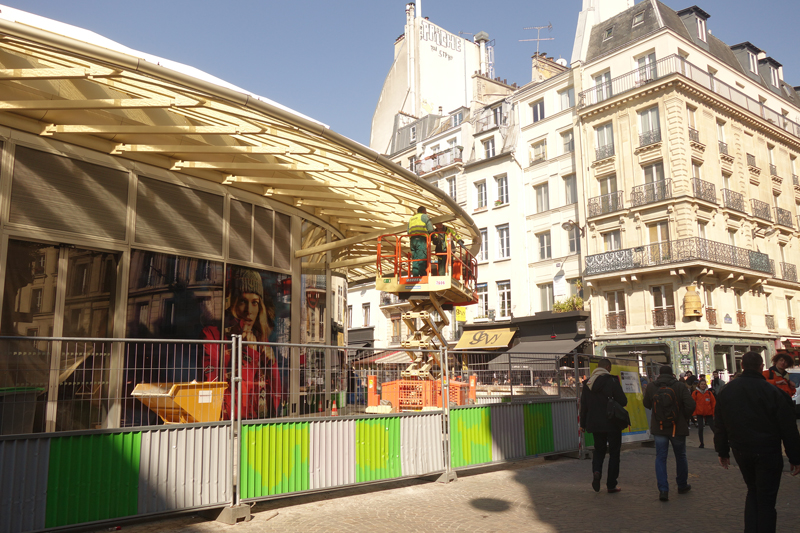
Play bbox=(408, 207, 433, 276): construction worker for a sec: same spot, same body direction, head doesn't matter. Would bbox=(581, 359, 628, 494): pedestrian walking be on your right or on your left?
on your right

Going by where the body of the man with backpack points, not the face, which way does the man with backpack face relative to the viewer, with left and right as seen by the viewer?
facing away from the viewer

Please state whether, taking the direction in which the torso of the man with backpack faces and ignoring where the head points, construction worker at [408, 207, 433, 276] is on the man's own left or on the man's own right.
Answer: on the man's own left

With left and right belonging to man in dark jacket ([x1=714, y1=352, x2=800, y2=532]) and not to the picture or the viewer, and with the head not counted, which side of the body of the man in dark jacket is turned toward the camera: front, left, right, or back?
back

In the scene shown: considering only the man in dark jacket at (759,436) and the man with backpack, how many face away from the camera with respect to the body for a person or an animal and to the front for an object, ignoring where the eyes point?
2

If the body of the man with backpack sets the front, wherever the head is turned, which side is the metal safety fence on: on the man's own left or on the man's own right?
on the man's own left

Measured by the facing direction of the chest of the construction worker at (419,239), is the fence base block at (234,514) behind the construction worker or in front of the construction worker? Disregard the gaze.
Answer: behind

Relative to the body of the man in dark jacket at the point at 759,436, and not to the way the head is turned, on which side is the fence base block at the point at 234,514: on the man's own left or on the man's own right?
on the man's own left

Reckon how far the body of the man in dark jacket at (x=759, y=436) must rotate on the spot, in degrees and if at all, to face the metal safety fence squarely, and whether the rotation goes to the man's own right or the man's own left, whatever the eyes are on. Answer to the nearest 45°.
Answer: approximately 90° to the man's own left

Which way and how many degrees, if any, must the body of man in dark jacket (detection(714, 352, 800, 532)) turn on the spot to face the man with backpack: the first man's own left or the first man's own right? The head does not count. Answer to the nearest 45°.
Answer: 0° — they already face them

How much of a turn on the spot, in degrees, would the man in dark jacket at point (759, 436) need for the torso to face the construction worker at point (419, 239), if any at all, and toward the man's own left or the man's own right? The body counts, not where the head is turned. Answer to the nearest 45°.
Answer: approximately 45° to the man's own left
